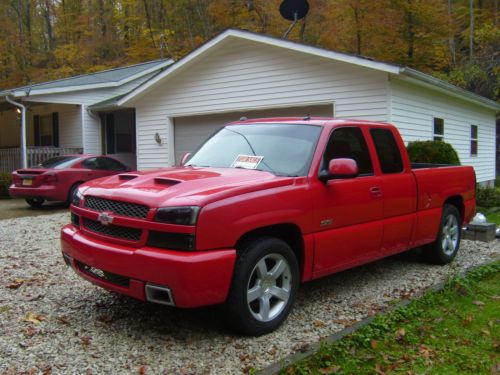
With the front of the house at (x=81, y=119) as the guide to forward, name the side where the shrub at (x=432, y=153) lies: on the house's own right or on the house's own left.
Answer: on the house's own left

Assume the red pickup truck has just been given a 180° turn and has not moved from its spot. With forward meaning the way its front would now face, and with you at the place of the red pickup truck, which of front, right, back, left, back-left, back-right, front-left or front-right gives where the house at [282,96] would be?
front-left

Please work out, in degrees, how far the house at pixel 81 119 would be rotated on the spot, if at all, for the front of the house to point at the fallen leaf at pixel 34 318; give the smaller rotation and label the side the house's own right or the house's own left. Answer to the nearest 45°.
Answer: approximately 45° to the house's own left

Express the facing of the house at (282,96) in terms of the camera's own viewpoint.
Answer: facing the viewer and to the left of the viewer

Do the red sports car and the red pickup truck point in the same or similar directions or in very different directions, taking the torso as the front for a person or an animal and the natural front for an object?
very different directions

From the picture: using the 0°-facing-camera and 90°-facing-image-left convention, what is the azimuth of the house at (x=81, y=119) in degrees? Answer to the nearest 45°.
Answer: approximately 45°

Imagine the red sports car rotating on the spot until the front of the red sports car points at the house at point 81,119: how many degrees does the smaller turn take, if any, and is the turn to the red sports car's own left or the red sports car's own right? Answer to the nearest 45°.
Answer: approximately 45° to the red sports car's own left

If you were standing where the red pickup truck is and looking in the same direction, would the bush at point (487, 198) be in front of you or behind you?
behind

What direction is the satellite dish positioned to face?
toward the camera
